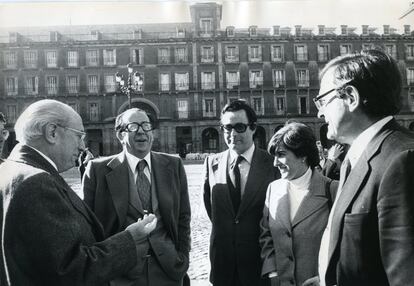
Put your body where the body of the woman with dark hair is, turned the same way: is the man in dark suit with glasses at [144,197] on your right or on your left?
on your right

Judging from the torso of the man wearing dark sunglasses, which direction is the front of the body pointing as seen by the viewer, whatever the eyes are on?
toward the camera

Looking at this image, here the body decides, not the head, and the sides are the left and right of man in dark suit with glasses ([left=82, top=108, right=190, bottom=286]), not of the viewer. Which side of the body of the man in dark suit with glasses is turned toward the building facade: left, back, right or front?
back

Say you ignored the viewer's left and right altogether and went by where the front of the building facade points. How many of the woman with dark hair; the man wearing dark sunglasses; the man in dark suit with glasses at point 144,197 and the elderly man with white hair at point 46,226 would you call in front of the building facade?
4

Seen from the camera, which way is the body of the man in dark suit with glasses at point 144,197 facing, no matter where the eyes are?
toward the camera

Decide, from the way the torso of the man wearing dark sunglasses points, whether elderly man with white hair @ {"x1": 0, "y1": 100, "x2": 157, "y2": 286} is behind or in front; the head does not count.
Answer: in front

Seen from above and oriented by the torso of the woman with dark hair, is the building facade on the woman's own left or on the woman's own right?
on the woman's own right

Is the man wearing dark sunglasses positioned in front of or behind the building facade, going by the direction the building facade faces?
in front

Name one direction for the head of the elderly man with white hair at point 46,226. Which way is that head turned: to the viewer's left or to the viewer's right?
to the viewer's right

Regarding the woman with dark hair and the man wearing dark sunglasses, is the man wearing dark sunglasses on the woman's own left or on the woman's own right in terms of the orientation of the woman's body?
on the woman's own right

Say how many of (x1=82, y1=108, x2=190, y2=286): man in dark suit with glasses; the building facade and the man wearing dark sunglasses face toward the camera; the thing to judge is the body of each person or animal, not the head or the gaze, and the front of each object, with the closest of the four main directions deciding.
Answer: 3

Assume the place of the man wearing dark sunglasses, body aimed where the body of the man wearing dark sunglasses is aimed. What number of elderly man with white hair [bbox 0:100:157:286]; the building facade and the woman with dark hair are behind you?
1

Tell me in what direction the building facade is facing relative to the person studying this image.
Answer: facing the viewer

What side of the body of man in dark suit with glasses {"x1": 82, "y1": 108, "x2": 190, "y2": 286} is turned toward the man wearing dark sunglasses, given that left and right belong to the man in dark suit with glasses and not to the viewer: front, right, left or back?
left

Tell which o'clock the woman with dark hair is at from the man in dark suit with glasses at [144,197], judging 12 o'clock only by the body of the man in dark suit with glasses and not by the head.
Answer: The woman with dark hair is roughly at 10 o'clock from the man in dark suit with glasses.

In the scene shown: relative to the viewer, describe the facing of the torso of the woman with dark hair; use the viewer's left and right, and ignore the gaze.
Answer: facing the viewer and to the left of the viewer
